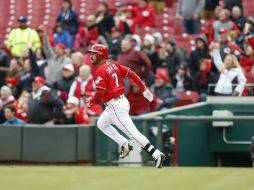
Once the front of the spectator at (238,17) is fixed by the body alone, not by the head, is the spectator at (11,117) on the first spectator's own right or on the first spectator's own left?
on the first spectator's own right

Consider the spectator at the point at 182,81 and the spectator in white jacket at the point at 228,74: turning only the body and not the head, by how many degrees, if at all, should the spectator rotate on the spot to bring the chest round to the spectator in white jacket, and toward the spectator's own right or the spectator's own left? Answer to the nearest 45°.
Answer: approximately 90° to the spectator's own left

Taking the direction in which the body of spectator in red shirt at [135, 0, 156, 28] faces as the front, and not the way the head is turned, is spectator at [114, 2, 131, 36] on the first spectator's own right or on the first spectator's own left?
on the first spectator's own right

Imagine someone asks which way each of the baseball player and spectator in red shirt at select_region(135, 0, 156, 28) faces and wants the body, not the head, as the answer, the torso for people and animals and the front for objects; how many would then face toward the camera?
1

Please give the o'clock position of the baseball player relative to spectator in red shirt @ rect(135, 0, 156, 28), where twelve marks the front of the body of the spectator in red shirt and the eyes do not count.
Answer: The baseball player is roughly at 12 o'clock from the spectator in red shirt.

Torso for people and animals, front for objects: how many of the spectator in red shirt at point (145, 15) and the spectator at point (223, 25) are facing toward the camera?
2
